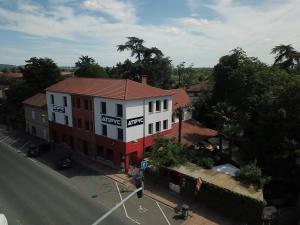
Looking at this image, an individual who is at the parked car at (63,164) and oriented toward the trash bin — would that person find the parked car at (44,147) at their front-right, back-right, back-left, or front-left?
back-left
